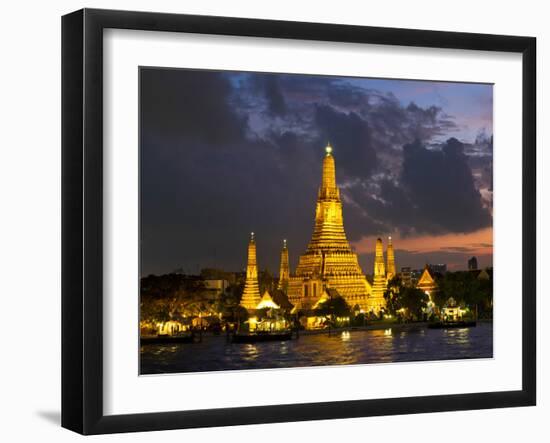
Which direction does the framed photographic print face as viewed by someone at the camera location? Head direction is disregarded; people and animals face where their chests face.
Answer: facing the viewer and to the right of the viewer
